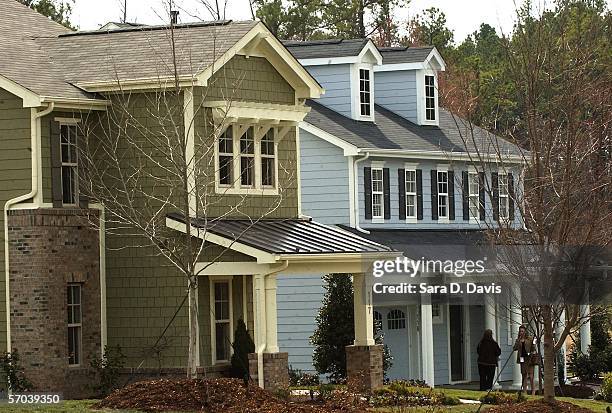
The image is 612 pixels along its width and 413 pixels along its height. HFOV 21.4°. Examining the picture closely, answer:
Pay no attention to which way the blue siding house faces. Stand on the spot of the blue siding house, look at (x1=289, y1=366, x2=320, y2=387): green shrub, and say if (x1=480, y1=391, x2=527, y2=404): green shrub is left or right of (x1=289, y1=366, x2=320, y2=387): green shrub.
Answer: left

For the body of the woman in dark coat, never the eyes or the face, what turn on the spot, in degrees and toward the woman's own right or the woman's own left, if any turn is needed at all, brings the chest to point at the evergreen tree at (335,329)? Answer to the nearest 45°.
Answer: approximately 90° to the woman's own left

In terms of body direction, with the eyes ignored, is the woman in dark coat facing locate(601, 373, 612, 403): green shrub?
no

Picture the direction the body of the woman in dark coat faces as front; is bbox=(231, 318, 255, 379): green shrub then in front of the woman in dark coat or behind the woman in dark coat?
behind

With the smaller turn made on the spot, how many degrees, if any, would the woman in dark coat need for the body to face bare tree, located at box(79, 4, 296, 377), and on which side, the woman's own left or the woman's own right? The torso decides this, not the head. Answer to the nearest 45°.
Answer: approximately 135° to the woman's own left

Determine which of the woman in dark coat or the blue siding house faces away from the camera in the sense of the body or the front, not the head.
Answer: the woman in dark coat

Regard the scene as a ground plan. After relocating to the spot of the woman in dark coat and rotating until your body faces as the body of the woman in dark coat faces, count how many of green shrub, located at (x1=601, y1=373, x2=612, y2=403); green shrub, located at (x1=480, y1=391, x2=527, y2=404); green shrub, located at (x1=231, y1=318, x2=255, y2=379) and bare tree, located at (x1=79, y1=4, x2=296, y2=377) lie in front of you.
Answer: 0

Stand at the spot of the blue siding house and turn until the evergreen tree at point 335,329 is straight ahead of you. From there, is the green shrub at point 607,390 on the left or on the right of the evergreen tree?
left

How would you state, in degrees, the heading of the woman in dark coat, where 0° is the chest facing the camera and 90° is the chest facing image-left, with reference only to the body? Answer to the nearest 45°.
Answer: approximately 180°

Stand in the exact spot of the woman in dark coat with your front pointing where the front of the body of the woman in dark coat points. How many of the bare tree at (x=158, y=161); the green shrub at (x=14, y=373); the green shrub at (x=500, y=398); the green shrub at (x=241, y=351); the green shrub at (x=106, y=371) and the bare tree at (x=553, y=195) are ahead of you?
0

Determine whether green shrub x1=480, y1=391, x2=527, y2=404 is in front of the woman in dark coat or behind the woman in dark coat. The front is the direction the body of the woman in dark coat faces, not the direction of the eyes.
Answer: behind

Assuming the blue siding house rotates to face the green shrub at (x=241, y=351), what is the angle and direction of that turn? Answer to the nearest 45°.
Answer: approximately 45° to its right

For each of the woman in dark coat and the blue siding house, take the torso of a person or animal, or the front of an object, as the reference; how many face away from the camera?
1

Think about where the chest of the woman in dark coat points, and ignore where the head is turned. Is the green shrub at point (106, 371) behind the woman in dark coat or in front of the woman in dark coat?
behind

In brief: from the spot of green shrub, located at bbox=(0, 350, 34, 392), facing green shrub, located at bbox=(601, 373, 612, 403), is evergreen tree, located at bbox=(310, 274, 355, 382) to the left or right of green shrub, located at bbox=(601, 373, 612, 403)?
left

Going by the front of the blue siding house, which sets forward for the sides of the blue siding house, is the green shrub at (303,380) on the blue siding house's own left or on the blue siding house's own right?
on the blue siding house's own right
